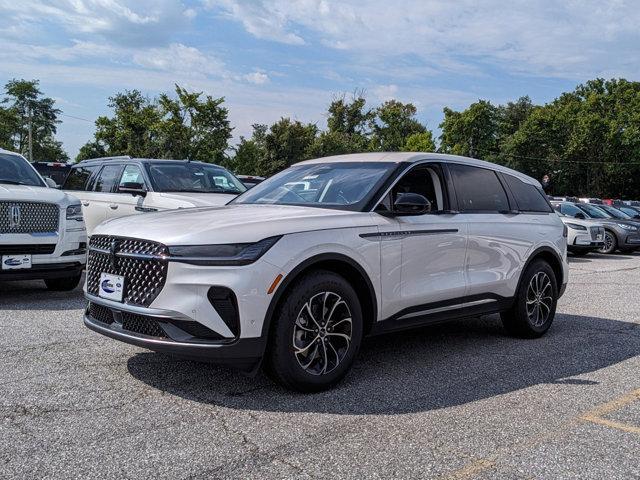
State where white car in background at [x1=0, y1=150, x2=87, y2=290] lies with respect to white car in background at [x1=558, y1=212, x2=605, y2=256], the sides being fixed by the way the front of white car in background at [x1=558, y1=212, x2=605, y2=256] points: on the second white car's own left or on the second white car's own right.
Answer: on the second white car's own right

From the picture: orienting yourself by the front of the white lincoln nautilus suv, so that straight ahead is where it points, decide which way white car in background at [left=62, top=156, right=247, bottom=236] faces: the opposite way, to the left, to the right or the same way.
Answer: to the left

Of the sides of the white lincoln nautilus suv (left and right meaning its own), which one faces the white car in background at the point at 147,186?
right

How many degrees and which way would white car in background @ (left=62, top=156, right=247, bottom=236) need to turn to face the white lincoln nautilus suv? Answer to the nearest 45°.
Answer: approximately 45° to its right

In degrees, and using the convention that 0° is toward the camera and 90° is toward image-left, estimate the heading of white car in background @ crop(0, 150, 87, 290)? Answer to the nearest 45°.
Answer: approximately 315°

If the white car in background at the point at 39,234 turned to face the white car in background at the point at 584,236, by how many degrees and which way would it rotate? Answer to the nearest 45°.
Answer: approximately 45° to its left

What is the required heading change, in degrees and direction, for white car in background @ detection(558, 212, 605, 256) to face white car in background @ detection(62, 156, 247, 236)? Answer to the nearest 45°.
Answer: approximately 90° to its right

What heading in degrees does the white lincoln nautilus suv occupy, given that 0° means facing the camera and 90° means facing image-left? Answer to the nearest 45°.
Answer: approximately 45°
